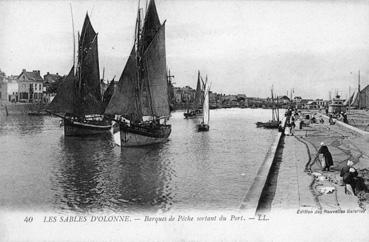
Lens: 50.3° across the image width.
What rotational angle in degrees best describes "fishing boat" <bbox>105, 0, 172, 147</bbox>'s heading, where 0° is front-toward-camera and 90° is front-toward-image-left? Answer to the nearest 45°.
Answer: approximately 45°

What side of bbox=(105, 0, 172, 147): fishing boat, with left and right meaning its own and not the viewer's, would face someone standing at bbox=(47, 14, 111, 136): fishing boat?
right
